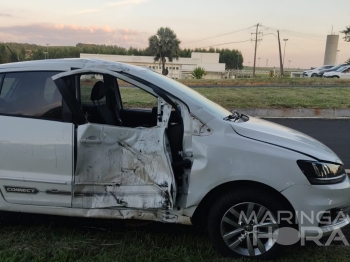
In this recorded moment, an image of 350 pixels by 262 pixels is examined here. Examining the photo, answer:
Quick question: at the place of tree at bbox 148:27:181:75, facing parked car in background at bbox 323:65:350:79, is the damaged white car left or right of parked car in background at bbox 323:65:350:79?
right

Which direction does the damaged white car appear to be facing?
to the viewer's right
